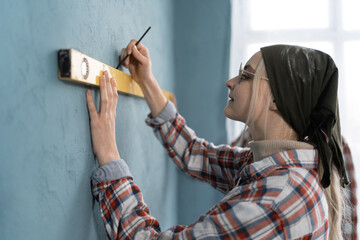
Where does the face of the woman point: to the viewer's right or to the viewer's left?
to the viewer's left

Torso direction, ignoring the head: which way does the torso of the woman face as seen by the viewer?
to the viewer's left
